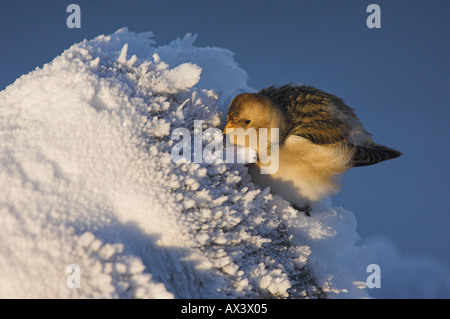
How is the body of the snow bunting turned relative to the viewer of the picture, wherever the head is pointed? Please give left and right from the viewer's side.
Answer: facing to the left of the viewer
